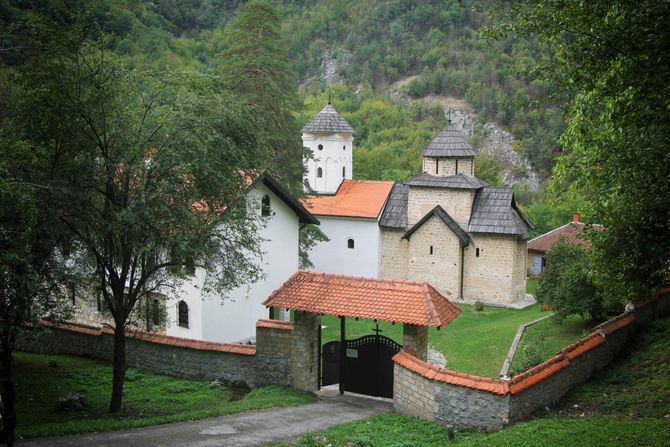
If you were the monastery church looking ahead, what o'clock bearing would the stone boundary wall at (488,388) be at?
The stone boundary wall is roughly at 9 o'clock from the monastery church.

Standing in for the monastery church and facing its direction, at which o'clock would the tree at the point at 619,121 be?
The tree is roughly at 9 o'clock from the monastery church.

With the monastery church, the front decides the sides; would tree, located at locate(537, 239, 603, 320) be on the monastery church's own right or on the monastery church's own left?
on the monastery church's own left

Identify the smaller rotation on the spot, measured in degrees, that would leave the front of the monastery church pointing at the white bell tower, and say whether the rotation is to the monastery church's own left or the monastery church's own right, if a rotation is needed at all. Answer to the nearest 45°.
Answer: approximately 45° to the monastery church's own right
